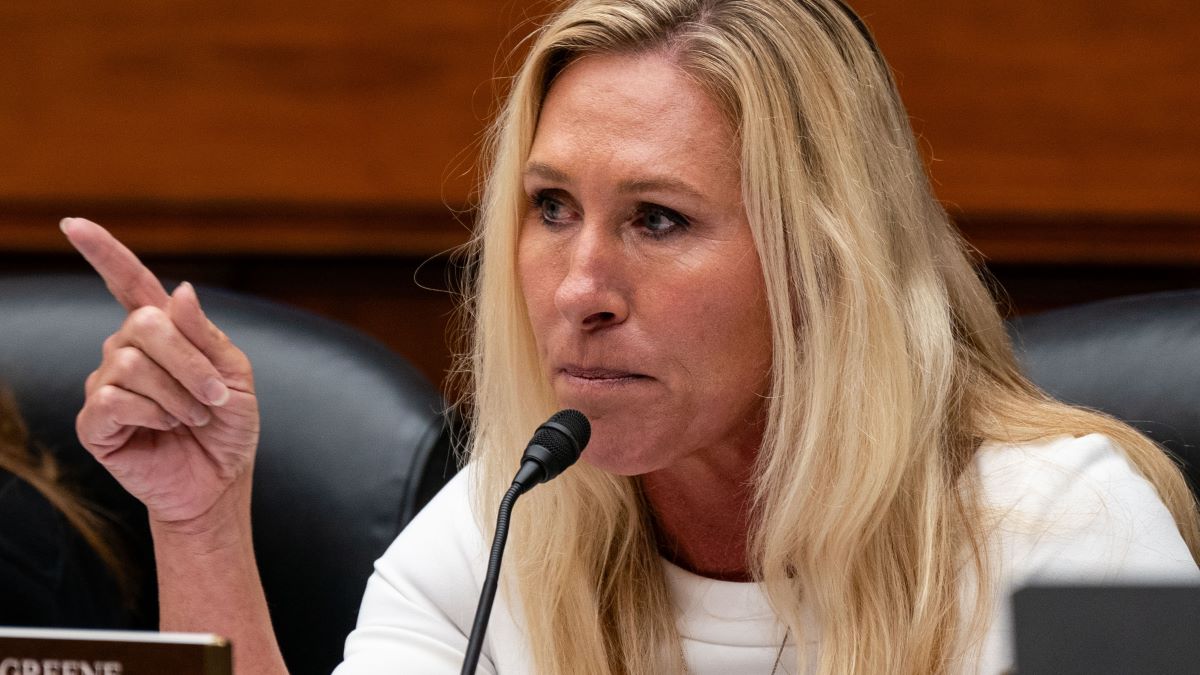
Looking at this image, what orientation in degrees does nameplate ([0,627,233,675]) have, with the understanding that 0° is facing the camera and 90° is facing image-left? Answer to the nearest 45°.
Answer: approximately 0°

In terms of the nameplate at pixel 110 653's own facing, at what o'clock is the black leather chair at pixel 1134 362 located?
The black leather chair is roughly at 8 o'clock from the nameplate.

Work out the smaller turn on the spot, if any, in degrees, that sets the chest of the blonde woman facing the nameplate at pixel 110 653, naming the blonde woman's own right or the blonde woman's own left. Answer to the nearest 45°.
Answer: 0° — they already face it

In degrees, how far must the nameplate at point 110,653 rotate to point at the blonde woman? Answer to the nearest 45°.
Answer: approximately 135° to its left

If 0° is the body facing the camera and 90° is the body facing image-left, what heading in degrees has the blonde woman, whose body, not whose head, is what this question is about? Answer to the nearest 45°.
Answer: approximately 45°
